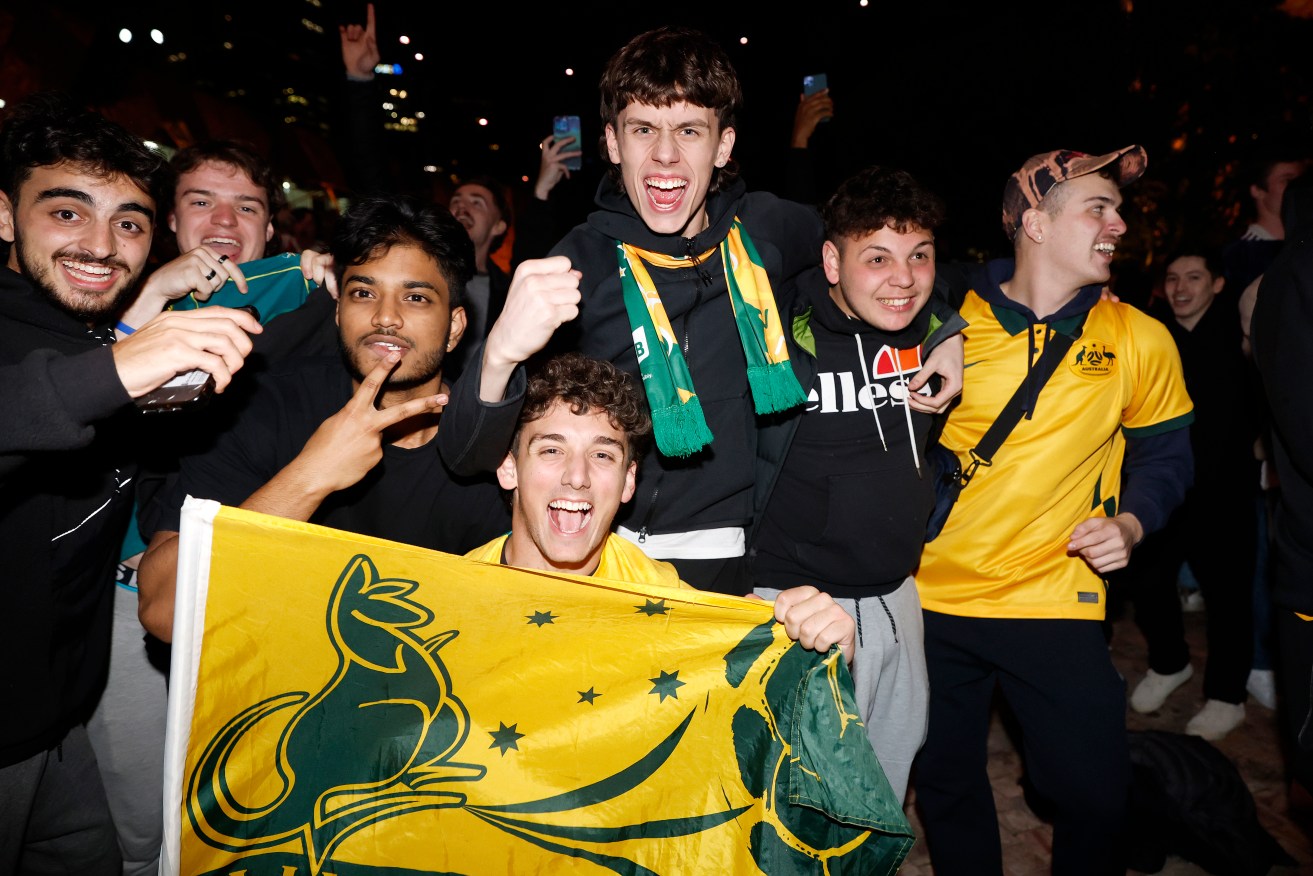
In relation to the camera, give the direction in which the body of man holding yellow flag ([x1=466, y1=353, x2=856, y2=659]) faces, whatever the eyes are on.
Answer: toward the camera

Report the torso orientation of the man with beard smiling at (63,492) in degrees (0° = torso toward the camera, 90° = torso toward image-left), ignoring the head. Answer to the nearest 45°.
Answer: approximately 315°

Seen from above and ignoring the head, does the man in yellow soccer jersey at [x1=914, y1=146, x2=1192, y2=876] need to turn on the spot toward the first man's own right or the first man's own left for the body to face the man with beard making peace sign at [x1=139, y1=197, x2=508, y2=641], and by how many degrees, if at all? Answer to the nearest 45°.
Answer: approximately 45° to the first man's own right

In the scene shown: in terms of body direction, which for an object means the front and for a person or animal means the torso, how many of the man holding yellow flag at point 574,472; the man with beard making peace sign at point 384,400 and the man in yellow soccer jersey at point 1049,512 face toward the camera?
3

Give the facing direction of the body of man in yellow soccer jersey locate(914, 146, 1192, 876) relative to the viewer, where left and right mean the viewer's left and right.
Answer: facing the viewer

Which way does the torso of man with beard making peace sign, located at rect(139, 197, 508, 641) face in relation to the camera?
toward the camera

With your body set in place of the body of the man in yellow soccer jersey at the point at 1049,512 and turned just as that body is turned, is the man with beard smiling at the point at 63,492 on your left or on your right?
on your right

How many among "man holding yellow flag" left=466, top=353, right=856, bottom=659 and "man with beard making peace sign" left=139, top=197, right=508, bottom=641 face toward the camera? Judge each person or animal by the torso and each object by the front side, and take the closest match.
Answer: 2

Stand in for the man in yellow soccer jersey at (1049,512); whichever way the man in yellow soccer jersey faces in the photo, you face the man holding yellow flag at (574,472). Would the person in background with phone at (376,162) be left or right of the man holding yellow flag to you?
right
